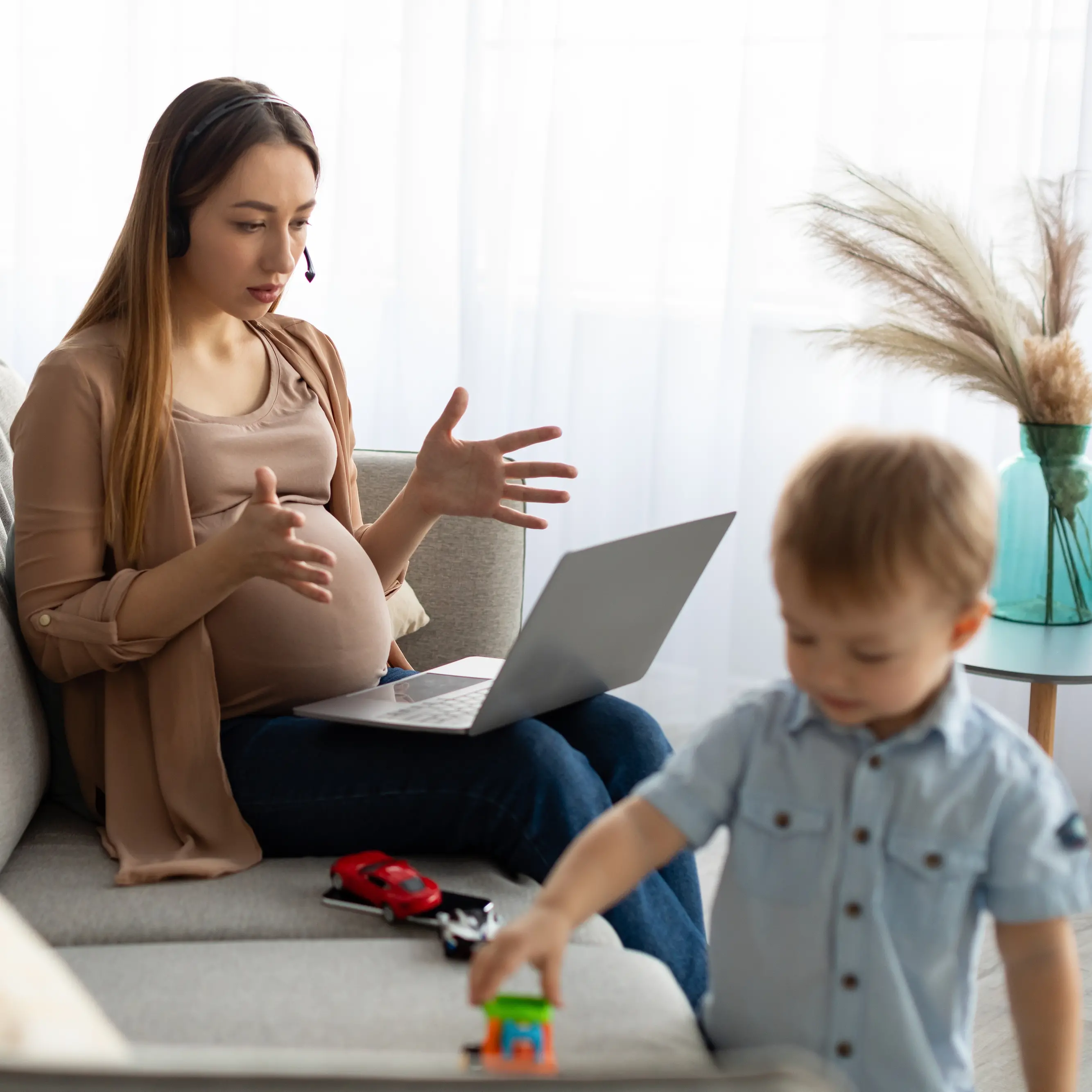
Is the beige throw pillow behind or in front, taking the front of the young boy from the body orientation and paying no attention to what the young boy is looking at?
behind

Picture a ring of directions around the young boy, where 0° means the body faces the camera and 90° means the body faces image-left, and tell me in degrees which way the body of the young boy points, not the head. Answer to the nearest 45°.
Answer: approximately 0°

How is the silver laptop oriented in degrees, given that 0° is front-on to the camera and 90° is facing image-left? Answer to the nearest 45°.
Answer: approximately 135°

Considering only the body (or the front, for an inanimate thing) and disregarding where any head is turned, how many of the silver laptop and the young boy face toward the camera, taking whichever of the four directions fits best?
1

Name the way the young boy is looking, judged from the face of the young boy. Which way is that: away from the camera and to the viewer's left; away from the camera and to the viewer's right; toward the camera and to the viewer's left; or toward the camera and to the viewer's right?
toward the camera and to the viewer's left

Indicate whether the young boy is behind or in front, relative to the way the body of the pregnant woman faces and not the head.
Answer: in front

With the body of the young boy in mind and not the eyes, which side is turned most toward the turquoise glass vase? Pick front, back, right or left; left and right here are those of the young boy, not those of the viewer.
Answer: back

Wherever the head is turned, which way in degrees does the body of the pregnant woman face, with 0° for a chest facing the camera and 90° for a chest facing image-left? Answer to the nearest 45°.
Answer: approximately 315°
